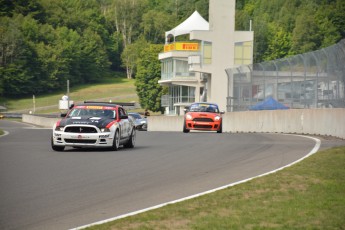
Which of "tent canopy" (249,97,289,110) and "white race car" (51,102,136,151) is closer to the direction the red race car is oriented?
the white race car

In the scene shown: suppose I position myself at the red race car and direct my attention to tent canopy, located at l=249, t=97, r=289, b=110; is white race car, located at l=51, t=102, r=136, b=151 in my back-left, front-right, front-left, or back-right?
back-right

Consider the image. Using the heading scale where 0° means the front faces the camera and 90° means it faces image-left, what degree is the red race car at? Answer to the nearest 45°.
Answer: approximately 0°

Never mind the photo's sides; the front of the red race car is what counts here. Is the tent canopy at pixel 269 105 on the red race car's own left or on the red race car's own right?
on the red race car's own left

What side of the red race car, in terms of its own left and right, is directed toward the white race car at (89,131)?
front
